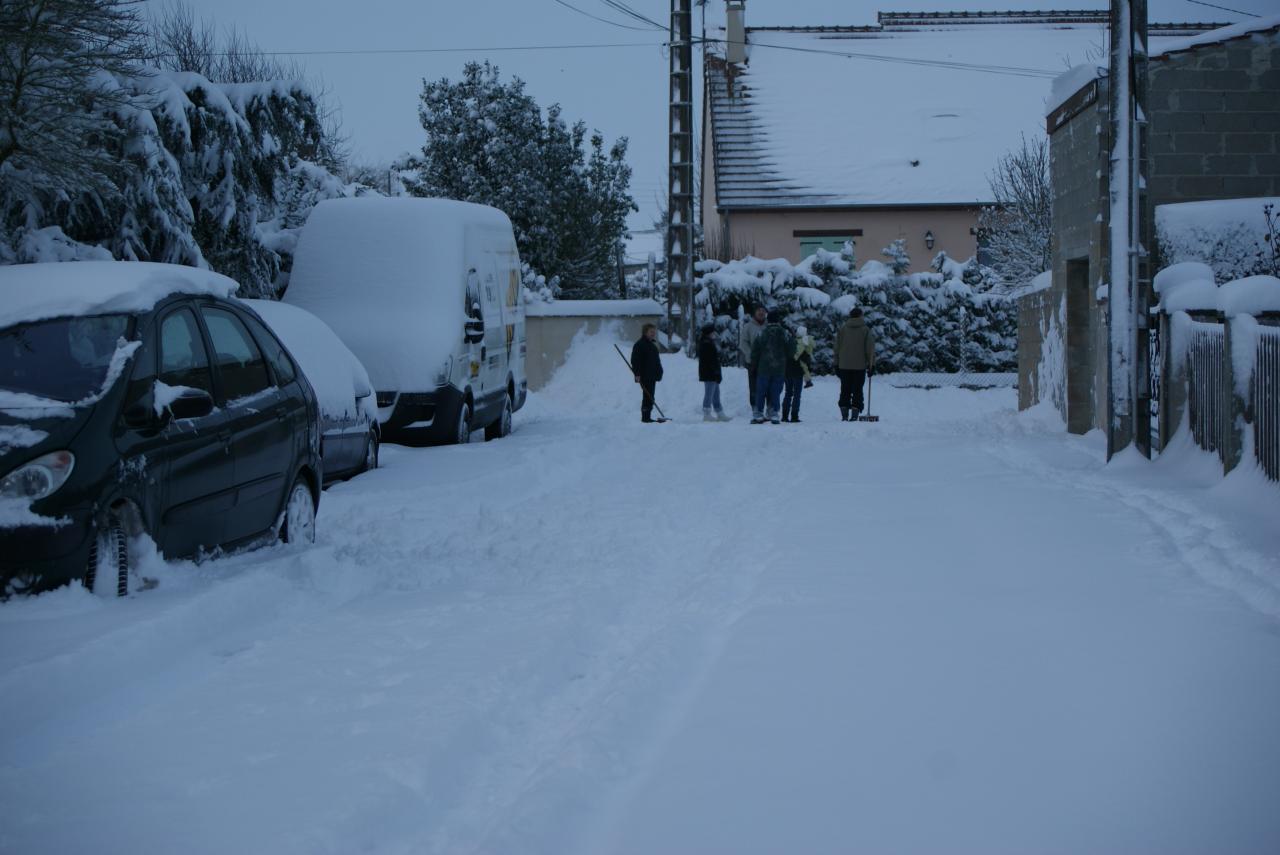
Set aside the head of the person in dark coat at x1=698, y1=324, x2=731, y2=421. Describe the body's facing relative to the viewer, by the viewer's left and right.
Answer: facing to the right of the viewer

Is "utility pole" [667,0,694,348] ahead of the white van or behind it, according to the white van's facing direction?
behind

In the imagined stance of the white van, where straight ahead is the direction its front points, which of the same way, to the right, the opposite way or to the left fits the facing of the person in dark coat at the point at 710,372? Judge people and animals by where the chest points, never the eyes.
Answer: to the left

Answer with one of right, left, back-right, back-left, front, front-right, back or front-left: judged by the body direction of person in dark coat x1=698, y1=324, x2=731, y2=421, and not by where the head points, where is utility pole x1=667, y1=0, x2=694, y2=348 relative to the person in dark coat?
left
